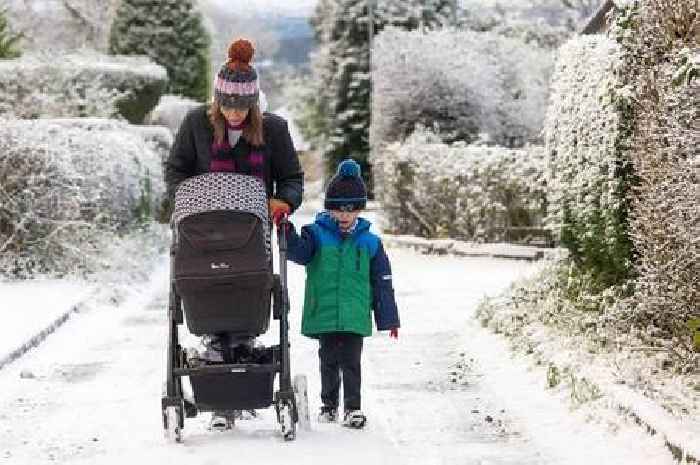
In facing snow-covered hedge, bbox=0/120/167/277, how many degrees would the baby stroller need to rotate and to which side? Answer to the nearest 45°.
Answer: approximately 180°

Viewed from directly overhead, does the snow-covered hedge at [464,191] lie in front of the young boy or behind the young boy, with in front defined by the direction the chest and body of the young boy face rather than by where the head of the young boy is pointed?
behind

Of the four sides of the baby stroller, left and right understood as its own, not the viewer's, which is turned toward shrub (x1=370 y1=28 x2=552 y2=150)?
back

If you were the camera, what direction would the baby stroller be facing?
facing the viewer

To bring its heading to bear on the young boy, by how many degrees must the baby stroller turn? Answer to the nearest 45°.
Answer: approximately 135° to its left

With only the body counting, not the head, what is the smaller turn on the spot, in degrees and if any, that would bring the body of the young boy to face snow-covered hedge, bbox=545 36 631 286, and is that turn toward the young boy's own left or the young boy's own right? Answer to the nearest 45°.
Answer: approximately 135° to the young boy's own left

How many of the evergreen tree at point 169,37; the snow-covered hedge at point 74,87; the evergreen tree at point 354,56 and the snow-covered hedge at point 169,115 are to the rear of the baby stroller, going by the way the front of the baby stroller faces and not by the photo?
4

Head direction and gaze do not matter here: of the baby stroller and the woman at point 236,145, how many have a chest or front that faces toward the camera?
2

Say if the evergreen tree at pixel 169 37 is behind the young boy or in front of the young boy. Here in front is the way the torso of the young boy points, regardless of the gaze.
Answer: behind

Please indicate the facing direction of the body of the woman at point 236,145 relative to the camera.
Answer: toward the camera

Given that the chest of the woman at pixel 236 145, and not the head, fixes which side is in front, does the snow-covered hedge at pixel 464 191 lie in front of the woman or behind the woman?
behind
